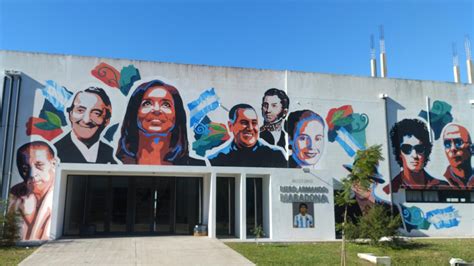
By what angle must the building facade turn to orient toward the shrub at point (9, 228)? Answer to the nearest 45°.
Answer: approximately 45° to its right

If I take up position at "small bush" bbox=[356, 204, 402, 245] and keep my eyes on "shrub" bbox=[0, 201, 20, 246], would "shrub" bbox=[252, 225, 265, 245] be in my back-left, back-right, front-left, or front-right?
front-right

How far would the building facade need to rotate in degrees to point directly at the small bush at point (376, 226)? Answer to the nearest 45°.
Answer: approximately 90° to its left

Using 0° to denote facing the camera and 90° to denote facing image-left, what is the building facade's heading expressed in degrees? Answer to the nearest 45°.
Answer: approximately 0°

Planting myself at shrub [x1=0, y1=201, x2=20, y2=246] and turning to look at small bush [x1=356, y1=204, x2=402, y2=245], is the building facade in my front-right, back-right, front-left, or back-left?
front-left
